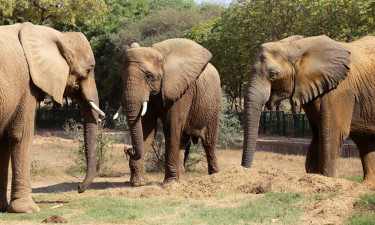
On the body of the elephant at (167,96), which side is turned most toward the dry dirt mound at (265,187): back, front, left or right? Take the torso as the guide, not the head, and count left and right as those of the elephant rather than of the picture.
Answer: left

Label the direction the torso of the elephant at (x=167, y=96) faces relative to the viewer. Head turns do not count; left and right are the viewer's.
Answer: facing the viewer and to the left of the viewer

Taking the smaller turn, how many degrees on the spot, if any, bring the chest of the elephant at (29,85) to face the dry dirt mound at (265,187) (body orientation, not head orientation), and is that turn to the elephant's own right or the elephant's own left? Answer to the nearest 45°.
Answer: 0° — it already faces it

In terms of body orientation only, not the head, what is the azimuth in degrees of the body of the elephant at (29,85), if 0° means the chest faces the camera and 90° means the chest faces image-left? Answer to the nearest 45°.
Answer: approximately 270°

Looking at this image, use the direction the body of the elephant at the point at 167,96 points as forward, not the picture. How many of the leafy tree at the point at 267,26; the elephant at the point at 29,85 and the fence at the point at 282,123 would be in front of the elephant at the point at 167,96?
1

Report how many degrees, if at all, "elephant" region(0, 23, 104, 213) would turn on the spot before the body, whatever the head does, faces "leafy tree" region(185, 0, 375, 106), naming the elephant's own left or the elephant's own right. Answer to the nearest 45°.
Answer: approximately 45° to the elephant's own left

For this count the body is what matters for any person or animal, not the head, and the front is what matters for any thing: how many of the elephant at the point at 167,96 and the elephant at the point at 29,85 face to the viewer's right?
1

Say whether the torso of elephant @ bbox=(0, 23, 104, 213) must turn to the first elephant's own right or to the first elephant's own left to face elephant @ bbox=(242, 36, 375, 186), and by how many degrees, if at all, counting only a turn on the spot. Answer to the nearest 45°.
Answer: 0° — it already faces it

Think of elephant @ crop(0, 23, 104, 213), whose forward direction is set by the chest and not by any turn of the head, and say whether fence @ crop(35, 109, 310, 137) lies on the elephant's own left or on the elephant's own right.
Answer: on the elephant's own left

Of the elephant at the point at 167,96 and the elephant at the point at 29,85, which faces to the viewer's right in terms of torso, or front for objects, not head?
the elephant at the point at 29,85
